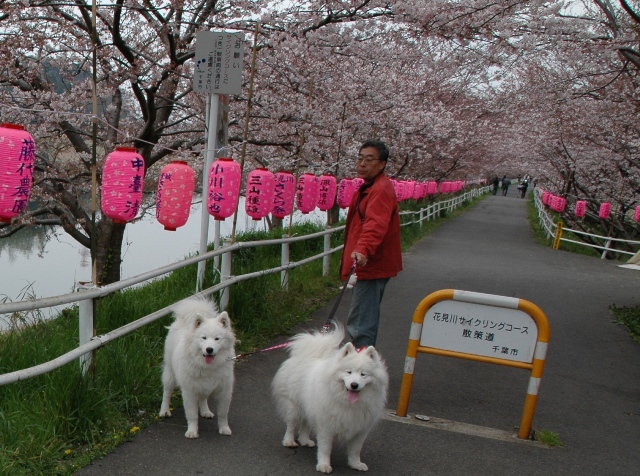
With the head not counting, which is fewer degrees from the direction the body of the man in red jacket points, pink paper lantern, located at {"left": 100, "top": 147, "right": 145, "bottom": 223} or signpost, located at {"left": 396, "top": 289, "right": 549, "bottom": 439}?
the pink paper lantern

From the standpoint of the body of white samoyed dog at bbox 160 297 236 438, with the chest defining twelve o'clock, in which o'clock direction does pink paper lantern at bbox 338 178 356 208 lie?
The pink paper lantern is roughly at 8 o'clock from the white samoyed dog.

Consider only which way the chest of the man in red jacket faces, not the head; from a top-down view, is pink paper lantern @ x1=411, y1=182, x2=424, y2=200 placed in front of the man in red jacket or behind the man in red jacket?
behind

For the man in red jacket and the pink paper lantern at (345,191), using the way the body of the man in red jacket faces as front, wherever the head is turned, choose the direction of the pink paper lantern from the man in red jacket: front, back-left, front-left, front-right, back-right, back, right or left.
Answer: back-right

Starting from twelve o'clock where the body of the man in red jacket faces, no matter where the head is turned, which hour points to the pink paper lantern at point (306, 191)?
The pink paper lantern is roughly at 4 o'clock from the man in red jacket.

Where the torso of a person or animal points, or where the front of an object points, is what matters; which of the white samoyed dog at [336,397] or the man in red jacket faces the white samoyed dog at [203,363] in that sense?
the man in red jacket

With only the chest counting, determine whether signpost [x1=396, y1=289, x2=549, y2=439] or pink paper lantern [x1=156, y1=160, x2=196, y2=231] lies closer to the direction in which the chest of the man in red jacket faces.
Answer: the pink paper lantern

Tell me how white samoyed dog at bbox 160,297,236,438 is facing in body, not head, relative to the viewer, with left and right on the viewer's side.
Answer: facing the viewer and to the right of the viewer

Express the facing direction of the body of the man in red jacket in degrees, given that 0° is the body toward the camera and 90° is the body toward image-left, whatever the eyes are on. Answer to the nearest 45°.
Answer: approximately 45°

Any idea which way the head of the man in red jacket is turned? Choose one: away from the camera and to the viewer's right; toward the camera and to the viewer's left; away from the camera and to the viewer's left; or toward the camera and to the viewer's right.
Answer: toward the camera and to the viewer's left

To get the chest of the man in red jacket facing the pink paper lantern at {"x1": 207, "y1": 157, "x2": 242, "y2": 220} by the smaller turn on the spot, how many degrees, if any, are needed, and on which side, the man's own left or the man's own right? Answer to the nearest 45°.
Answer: approximately 90° to the man's own right

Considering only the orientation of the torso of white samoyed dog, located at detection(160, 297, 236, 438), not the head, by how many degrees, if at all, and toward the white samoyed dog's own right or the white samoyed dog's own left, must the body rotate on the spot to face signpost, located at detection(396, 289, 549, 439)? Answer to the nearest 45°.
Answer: approximately 45° to the white samoyed dog's own left
